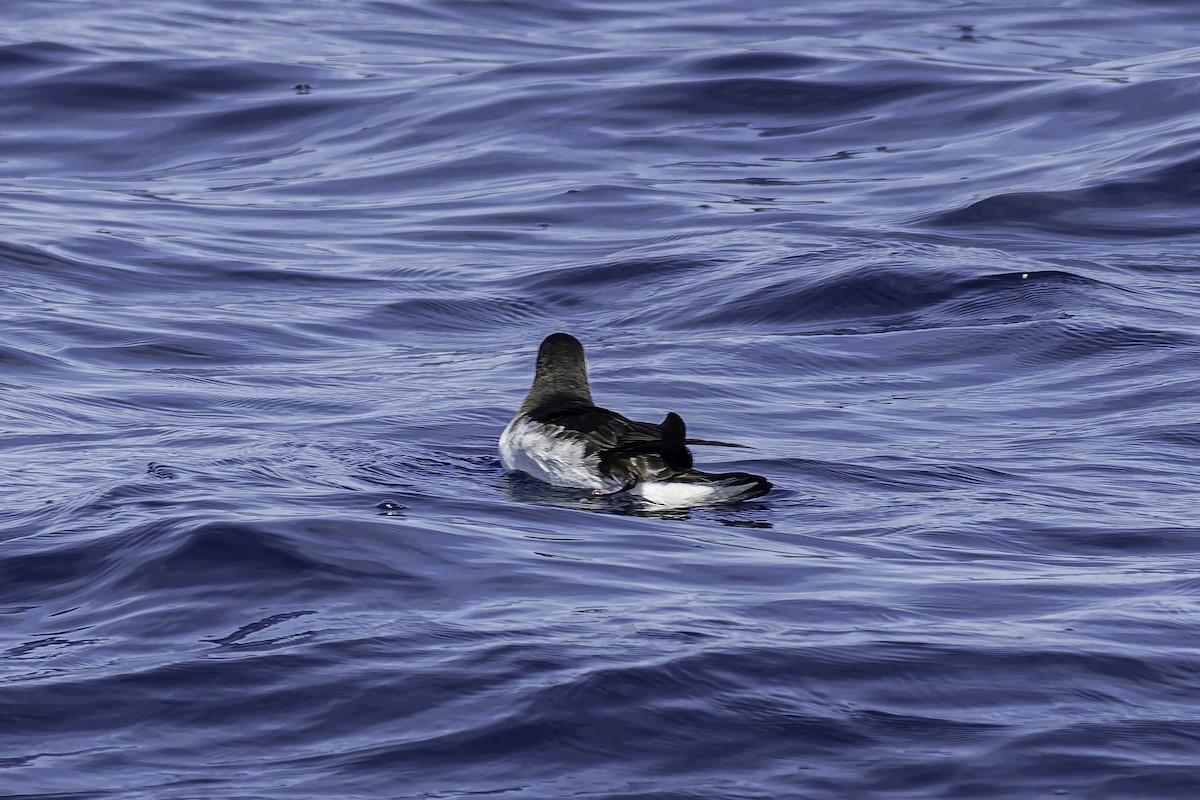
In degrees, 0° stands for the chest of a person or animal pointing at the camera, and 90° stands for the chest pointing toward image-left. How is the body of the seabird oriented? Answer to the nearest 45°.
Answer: approximately 90°
